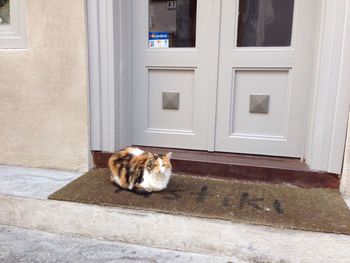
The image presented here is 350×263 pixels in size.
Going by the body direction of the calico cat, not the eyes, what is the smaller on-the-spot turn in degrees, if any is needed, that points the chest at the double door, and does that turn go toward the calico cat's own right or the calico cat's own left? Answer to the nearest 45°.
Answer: approximately 90° to the calico cat's own left

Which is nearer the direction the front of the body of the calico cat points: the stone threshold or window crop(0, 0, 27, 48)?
the stone threshold

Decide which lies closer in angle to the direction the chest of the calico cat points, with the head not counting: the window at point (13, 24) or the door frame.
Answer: the door frame

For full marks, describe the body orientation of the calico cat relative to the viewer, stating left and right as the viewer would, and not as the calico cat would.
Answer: facing the viewer and to the right of the viewer

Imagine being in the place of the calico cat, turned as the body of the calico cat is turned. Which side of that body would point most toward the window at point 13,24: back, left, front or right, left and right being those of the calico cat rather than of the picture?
back

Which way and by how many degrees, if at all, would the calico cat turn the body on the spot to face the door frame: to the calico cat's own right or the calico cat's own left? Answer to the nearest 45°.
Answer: approximately 45° to the calico cat's own left
